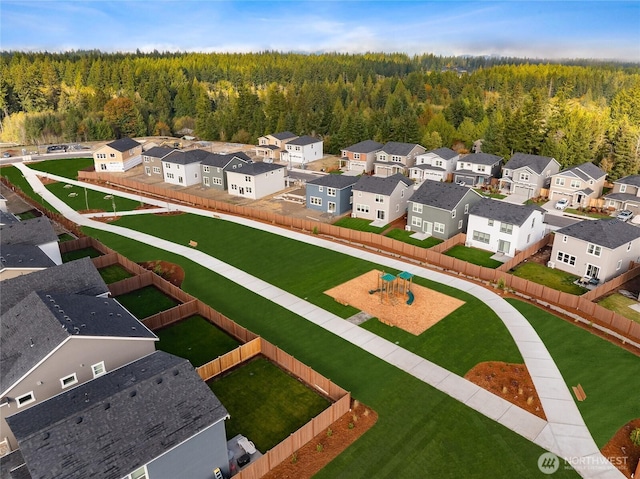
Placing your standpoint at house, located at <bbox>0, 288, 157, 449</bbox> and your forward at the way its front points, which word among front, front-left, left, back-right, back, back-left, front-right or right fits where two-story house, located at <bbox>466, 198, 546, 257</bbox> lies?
back-left

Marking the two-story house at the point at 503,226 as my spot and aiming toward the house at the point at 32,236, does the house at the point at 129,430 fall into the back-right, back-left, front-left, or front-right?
front-left

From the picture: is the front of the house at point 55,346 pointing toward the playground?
no

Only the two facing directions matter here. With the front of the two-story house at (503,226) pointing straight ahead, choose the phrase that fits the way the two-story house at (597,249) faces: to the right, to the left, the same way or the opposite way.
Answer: the same way

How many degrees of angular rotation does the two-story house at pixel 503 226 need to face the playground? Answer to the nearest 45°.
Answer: approximately 180°

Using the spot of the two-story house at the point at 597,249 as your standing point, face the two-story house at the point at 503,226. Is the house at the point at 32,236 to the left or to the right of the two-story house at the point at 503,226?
left

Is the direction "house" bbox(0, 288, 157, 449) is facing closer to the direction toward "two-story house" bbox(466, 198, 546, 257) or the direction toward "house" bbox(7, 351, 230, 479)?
the house

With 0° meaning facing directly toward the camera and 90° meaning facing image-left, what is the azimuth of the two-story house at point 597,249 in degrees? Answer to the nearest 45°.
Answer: approximately 225°

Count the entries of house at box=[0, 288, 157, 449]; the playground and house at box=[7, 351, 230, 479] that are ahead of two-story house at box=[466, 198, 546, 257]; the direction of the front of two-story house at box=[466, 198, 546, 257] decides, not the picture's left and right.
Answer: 0

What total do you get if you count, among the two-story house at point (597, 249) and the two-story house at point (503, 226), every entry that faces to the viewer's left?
0

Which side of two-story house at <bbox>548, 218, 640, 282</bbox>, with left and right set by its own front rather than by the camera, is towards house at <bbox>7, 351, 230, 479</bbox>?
back

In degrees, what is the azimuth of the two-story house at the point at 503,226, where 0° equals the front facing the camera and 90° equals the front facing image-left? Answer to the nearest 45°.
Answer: approximately 225°

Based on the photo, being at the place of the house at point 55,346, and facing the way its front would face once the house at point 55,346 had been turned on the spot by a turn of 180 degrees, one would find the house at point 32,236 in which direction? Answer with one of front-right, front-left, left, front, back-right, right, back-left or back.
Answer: front-left

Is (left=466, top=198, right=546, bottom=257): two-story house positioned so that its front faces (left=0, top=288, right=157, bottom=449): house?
no
